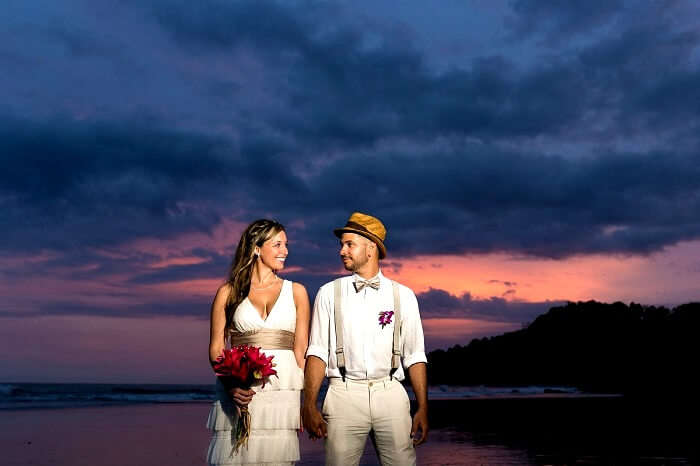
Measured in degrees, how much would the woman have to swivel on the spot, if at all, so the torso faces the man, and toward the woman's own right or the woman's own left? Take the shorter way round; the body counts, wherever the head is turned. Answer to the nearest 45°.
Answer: approximately 90° to the woman's own left

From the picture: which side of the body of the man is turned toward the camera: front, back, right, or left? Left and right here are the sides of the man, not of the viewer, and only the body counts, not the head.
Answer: front

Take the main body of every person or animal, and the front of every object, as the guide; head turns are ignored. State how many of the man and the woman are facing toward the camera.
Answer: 2

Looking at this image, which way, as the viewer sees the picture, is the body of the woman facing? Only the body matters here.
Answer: toward the camera

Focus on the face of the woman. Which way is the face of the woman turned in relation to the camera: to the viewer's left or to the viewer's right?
to the viewer's right

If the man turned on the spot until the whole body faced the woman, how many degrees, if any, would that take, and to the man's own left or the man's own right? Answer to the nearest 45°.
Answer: approximately 90° to the man's own right

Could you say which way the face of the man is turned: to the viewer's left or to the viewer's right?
to the viewer's left
